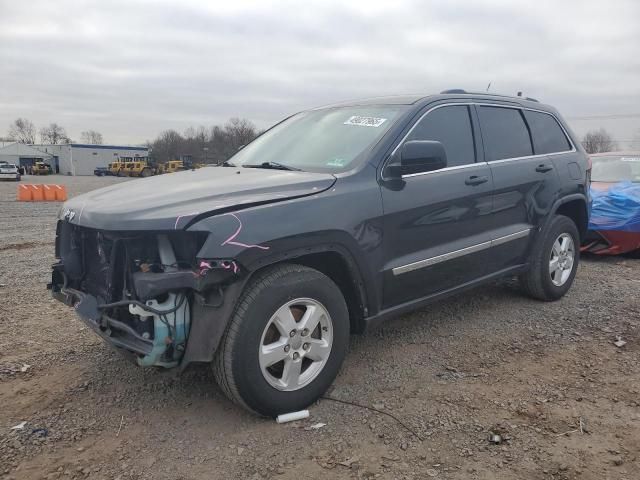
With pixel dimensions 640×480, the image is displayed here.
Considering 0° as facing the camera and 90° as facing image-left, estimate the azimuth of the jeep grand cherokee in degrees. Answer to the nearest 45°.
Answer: approximately 45°

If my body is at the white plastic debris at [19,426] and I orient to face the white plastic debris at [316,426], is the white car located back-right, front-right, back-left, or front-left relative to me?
back-left

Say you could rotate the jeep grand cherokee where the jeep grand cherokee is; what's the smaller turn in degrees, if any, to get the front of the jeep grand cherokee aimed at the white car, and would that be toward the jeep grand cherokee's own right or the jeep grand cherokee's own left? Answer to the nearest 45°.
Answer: approximately 90° to the jeep grand cherokee's own right

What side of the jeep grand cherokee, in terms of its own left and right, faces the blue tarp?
back

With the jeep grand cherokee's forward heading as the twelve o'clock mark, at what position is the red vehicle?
The red vehicle is roughly at 6 o'clock from the jeep grand cherokee.

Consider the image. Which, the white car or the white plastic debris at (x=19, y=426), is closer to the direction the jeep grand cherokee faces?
the white plastic debris

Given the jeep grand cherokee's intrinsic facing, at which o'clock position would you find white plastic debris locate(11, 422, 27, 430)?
The white plastic debris is roughly at 1 o'clock from the jeep grand cherokee.
